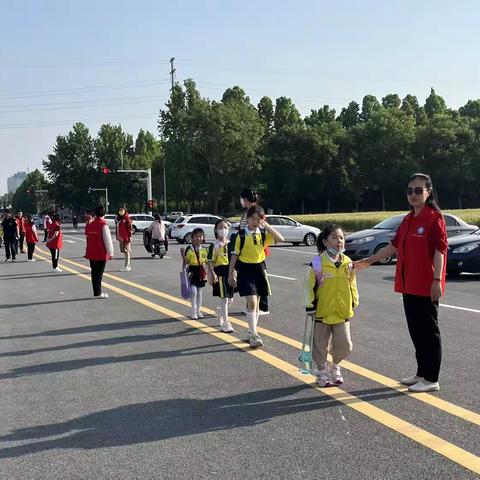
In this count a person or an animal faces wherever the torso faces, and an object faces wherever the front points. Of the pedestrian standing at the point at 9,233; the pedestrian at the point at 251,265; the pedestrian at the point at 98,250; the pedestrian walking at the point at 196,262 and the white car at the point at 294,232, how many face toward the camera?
3

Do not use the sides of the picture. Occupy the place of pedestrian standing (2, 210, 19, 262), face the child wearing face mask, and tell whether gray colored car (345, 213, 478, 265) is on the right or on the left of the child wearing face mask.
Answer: left

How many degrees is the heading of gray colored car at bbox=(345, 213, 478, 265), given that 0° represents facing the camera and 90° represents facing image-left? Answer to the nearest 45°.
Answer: approximately 45°

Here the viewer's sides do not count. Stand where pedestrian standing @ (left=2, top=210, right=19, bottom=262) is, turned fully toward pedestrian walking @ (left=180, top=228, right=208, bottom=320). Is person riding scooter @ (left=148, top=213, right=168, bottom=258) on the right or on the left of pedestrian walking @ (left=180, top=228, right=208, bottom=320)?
left

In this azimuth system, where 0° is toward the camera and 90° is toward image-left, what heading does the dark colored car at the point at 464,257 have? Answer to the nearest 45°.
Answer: approximately 45°

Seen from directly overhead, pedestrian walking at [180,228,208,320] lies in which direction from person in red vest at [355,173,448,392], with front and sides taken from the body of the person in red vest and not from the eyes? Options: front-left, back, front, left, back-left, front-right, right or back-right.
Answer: right

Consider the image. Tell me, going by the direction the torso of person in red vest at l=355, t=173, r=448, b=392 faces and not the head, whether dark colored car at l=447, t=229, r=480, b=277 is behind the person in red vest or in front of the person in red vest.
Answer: behind

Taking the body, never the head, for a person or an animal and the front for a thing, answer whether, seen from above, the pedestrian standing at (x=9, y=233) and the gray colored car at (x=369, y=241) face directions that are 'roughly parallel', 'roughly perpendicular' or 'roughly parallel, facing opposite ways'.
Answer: roughly perpendicular

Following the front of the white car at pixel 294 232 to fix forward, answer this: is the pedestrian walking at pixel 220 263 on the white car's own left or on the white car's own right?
on the white car's own right

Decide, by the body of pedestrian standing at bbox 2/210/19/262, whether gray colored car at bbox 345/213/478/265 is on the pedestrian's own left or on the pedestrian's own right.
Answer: on the pedestrian's own left
